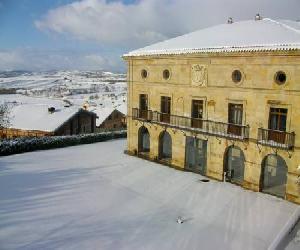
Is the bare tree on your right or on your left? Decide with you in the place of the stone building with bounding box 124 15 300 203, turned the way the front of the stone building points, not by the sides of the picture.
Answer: on your right

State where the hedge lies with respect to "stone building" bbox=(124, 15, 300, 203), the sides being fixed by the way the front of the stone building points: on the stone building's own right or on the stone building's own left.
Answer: on the stone building's own right

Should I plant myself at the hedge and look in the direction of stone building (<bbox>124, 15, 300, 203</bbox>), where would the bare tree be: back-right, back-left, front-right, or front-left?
back-left

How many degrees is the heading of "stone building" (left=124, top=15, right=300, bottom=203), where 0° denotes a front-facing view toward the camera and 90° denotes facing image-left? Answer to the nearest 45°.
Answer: approximately 45°
